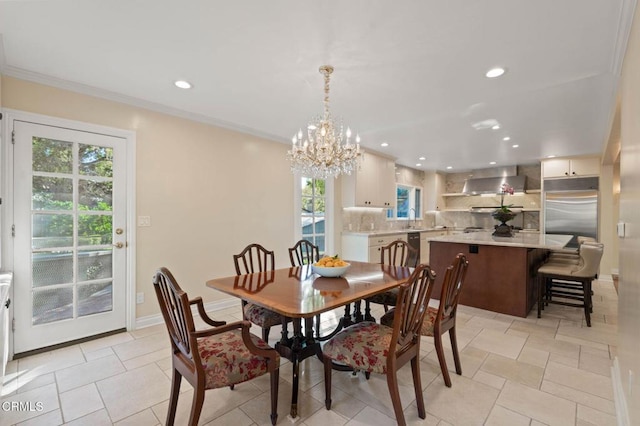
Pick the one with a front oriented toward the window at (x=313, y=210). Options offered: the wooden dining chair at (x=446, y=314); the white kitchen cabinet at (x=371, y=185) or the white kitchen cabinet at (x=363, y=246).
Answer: the wooden dining chair

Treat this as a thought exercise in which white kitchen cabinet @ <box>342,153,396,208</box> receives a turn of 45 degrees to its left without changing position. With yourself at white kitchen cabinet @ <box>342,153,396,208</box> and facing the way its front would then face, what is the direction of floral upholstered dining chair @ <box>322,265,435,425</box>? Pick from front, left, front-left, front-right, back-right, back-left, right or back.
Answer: right

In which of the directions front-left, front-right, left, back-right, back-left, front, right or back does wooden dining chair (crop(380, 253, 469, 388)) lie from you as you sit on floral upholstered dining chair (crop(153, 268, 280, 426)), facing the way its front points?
front-right

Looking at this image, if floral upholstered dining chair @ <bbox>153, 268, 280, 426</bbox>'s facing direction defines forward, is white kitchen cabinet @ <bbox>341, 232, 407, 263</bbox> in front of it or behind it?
in front

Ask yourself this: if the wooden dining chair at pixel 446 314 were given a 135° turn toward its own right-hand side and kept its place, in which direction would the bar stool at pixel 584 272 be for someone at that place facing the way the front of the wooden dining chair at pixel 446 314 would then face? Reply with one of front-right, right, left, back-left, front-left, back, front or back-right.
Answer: front-left

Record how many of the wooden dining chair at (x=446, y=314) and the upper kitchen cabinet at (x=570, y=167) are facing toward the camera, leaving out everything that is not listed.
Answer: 1

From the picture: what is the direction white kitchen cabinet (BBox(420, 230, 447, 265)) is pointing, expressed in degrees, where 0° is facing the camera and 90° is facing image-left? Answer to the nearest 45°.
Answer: approximately 315°

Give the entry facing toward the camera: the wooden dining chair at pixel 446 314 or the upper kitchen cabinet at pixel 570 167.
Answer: the upper kitchen cabinet

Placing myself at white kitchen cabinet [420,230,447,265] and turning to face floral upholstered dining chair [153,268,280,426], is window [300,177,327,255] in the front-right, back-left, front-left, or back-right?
front-right

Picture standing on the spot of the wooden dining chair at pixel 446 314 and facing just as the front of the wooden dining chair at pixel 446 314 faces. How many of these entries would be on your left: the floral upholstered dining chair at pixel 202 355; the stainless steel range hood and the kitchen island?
1

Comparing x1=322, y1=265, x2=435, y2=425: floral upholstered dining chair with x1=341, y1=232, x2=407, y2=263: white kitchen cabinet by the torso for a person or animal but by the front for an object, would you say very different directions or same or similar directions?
very different directions

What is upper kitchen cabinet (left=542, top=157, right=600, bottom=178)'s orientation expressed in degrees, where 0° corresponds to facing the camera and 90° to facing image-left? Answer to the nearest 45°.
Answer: approximately 0°

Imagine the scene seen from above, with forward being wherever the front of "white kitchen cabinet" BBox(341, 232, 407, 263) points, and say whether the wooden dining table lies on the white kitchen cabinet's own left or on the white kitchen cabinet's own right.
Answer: on the white kitchen cabinet's own right

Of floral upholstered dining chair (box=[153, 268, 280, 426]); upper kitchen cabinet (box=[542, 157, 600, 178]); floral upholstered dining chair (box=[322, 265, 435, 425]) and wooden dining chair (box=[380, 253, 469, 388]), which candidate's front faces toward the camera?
the upper kitchen cabinet

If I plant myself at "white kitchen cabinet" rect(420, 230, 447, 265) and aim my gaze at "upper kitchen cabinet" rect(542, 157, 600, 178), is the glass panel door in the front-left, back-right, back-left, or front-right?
back-right

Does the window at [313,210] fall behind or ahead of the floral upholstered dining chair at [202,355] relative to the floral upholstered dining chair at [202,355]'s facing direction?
ahead

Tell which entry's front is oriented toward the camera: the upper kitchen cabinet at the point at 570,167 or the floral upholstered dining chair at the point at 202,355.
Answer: the upper kitchen cabinet

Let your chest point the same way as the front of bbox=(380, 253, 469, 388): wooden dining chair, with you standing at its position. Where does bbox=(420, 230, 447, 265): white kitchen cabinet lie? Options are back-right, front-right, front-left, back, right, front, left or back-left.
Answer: front-right

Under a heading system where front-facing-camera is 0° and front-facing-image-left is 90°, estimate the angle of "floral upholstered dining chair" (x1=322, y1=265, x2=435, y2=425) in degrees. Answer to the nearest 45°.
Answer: approximately 135°

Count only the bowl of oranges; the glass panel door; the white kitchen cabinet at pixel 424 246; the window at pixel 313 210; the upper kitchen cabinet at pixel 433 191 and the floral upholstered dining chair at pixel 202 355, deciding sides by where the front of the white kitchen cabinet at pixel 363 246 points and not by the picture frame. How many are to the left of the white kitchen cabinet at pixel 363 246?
2

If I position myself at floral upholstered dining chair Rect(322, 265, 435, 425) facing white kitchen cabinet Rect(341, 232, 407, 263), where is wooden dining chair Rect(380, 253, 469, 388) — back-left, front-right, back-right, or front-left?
front-right

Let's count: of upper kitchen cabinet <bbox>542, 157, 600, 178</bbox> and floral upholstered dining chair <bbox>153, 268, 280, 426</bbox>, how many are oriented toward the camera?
1

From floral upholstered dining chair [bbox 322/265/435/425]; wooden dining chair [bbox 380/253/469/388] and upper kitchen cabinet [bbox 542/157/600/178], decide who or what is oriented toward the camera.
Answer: the upper kitchen cabinet
